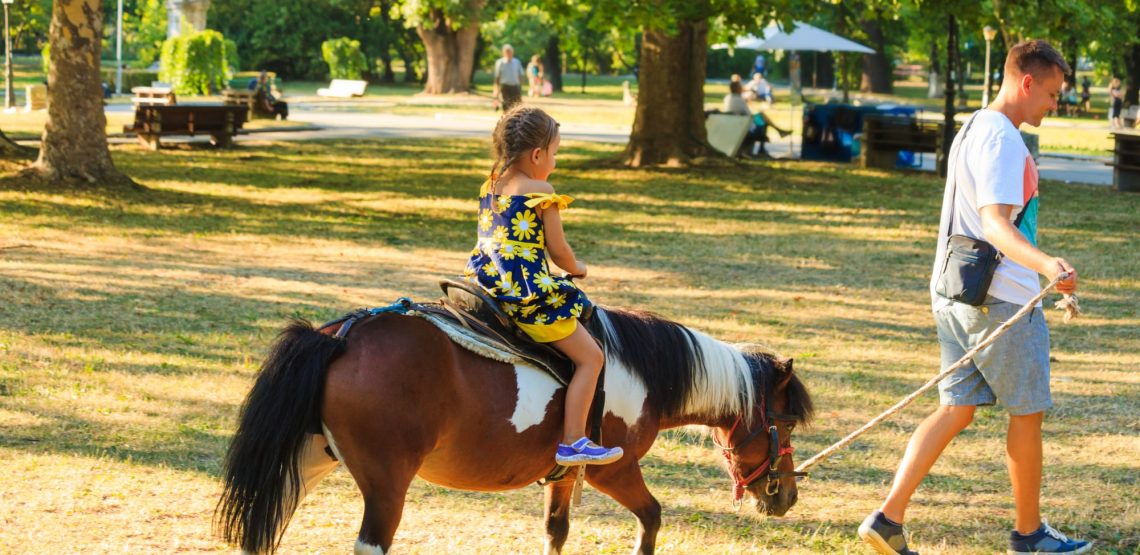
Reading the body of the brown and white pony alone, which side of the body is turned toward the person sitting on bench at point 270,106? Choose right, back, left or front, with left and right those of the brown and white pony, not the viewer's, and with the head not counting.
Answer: left

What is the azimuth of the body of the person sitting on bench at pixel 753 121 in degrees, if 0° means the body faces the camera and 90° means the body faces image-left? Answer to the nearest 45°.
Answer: approximately 270°

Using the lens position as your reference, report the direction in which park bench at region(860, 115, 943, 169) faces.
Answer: facing away from the viewer

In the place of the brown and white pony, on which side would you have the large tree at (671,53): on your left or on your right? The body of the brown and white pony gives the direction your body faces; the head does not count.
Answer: on your left

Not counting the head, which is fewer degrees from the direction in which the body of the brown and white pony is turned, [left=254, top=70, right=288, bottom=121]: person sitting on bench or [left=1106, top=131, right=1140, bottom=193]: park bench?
the park bench

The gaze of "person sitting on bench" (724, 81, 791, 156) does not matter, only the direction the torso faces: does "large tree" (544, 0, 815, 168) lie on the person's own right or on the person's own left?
on the person's own right

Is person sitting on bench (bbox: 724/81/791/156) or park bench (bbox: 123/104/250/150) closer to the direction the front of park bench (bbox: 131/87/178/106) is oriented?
the park bench

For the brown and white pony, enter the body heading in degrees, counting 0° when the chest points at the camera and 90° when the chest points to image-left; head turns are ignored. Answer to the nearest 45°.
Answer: approximately 270°
